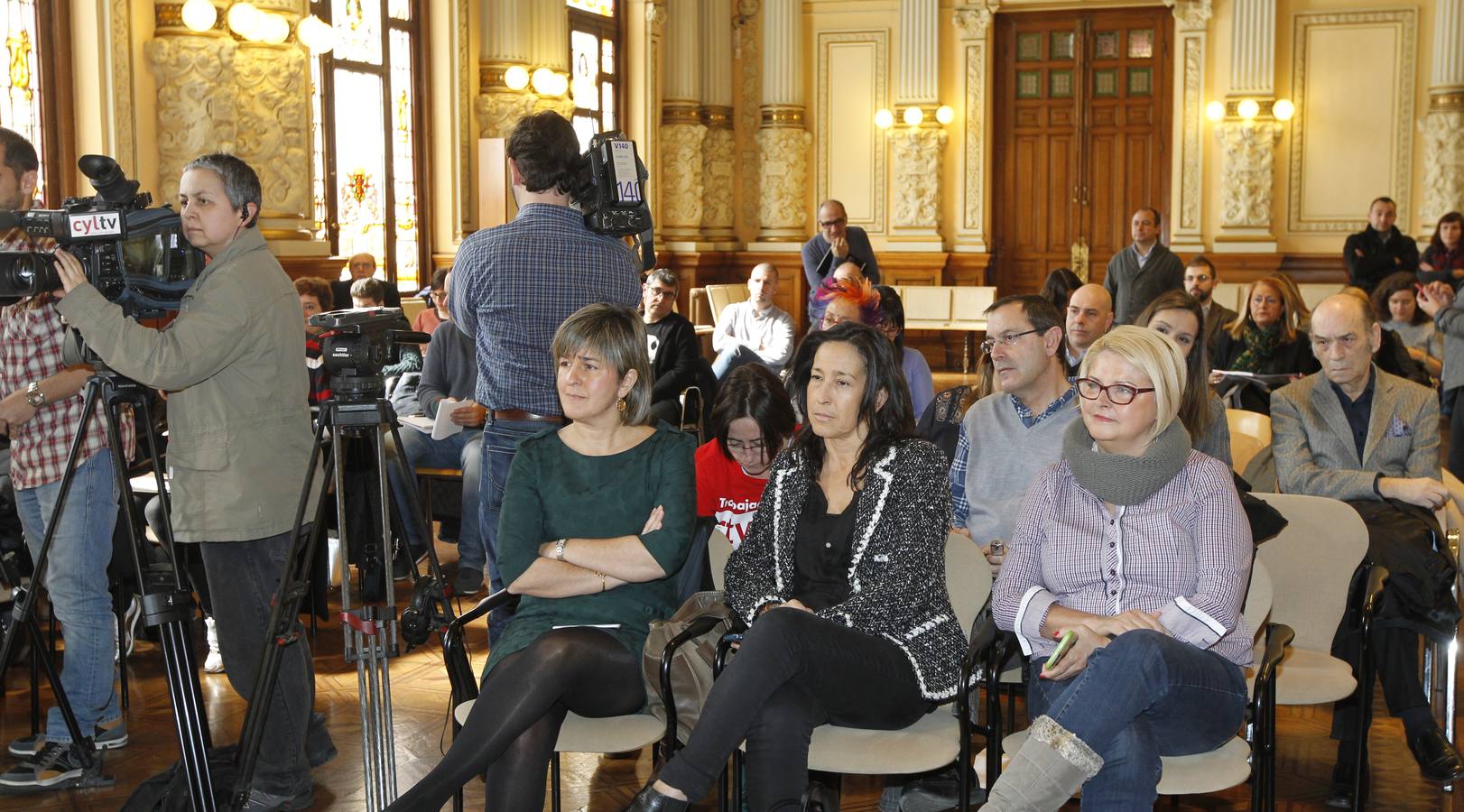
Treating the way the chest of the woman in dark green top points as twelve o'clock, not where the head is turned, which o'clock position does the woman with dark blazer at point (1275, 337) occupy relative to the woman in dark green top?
The woman with dark blazer is roughly at 6 o'clock from the woman in dark green top.

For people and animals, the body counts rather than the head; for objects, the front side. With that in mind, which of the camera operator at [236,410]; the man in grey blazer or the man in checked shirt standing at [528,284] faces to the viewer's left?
the camera operator

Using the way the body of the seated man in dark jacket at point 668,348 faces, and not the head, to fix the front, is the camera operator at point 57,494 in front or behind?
in front

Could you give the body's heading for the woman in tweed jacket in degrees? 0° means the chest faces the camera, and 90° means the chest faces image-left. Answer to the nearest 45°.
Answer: approximately 45°

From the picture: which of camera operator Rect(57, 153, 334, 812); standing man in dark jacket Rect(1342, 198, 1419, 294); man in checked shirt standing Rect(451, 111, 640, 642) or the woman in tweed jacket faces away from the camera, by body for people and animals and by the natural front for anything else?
the man in checked shirt standing

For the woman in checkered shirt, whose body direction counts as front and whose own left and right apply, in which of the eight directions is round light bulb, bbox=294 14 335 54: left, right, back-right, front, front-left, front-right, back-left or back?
right

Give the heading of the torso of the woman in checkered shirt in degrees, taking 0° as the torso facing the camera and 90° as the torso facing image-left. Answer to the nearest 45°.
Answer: approximately 45°

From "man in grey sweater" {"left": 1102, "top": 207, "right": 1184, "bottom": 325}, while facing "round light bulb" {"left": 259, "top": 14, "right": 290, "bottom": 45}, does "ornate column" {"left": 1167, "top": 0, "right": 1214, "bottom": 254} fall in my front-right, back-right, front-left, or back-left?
back-right

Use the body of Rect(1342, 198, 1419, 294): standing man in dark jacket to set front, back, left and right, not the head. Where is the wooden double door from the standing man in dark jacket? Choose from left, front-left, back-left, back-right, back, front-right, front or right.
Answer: back-right

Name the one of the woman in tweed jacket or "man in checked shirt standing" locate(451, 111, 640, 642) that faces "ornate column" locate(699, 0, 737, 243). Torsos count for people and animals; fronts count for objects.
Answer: the man in checked shirt standing

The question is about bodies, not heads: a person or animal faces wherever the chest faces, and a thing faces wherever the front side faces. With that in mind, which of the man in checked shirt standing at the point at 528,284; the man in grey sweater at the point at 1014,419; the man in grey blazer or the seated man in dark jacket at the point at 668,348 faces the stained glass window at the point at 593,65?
the man in checked shirt standing
